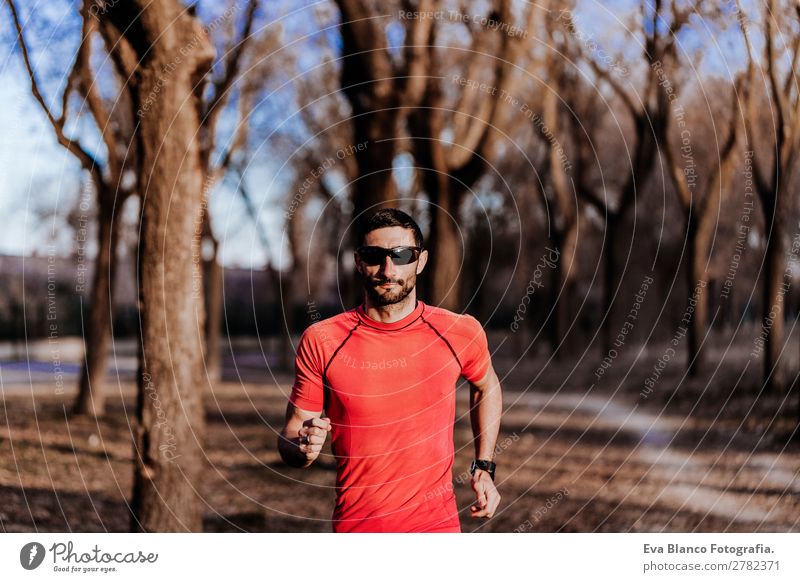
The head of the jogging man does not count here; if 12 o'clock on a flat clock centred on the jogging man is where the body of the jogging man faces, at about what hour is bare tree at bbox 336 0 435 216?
The bare tree is roughly at 6 o'clock from the jogging man.

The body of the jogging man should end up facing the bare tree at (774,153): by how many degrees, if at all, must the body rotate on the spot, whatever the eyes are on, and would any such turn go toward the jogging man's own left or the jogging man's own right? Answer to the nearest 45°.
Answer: approximately 135° to the jogging man's own left

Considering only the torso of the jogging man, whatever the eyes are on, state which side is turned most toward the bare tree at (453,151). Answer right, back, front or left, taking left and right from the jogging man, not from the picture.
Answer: back

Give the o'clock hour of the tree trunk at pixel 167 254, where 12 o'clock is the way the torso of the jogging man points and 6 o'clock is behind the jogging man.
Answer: The tree trunk is roughly at 4 o'clock from the jogging man.

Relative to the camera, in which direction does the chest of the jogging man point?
toward the camera

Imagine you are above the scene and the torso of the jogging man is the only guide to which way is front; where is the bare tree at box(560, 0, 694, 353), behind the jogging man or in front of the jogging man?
behind

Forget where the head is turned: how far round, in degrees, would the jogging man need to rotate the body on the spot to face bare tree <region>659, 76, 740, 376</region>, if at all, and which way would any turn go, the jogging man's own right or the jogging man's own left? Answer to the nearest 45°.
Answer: approximately 135° to the jogging man's own left
